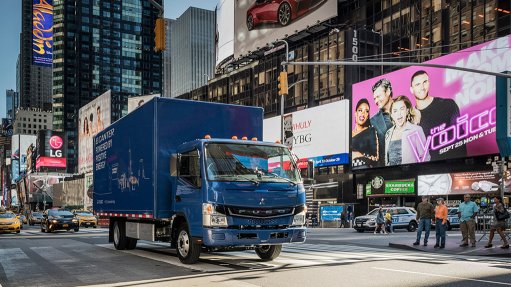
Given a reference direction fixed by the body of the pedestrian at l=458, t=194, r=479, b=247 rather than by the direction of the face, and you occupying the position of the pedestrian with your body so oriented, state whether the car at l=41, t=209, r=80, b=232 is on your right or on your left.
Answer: on your right
